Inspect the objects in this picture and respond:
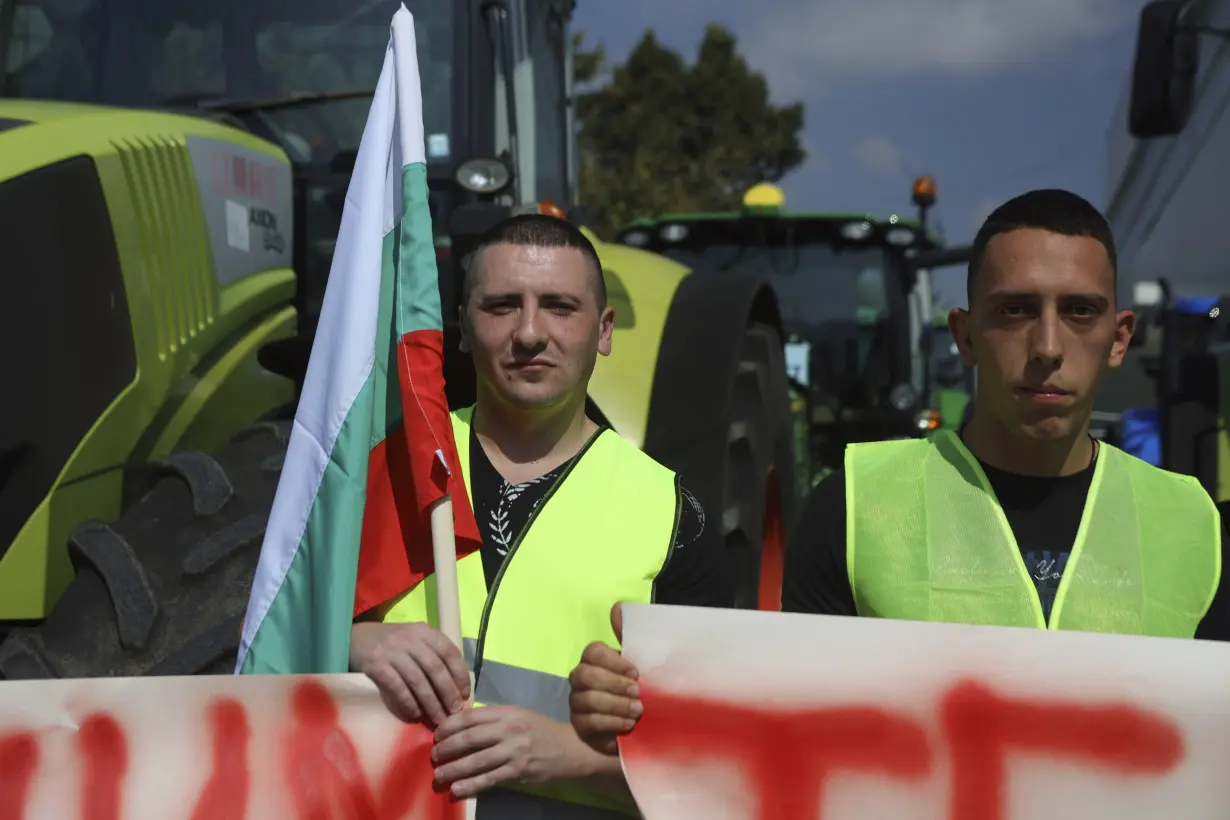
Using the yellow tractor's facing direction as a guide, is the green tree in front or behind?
behind

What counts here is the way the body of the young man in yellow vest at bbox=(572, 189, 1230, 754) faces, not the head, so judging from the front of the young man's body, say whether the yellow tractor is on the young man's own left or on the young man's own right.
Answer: on the young man's own right

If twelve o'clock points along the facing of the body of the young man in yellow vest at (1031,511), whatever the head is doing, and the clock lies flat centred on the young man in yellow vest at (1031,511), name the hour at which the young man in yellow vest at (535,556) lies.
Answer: the young man in yellow vest at (535,556) is roughly at 3 o'clock from the young man in yellow vest at (1031,511).

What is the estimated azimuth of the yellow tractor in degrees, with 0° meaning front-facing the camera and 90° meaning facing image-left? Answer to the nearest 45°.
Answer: approximately 45°

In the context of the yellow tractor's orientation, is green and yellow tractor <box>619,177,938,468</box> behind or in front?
behind

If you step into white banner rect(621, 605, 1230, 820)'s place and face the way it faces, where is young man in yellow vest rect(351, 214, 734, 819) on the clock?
The young man in yellow vest is roughly at 3 o'clock from the white banner.

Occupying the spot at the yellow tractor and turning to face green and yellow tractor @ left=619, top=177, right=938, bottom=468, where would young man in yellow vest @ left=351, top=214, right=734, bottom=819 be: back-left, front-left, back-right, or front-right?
back-right

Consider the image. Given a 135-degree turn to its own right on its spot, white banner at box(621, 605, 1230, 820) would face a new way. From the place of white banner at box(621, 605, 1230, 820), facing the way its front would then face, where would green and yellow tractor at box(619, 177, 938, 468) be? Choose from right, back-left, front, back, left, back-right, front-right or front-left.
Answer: front-right

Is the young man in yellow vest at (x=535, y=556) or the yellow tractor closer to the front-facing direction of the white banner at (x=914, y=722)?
the young man in yellow vest

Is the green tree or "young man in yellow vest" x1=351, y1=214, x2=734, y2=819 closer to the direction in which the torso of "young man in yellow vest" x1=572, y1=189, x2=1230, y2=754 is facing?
the young man in yellow vest

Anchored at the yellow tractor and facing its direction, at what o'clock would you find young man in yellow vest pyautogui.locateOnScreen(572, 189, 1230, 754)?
The young man in yellow vest is roughly at 9 o'clock from the yellow tractor.

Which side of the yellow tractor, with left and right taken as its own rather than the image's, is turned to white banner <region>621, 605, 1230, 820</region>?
left

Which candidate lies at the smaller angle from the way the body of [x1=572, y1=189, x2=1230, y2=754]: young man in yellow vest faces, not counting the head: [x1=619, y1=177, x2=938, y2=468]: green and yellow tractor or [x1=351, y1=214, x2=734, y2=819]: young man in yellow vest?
the young man in yellow vest

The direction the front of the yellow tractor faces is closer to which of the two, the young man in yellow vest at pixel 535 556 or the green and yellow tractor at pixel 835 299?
the young man in yellow vest
